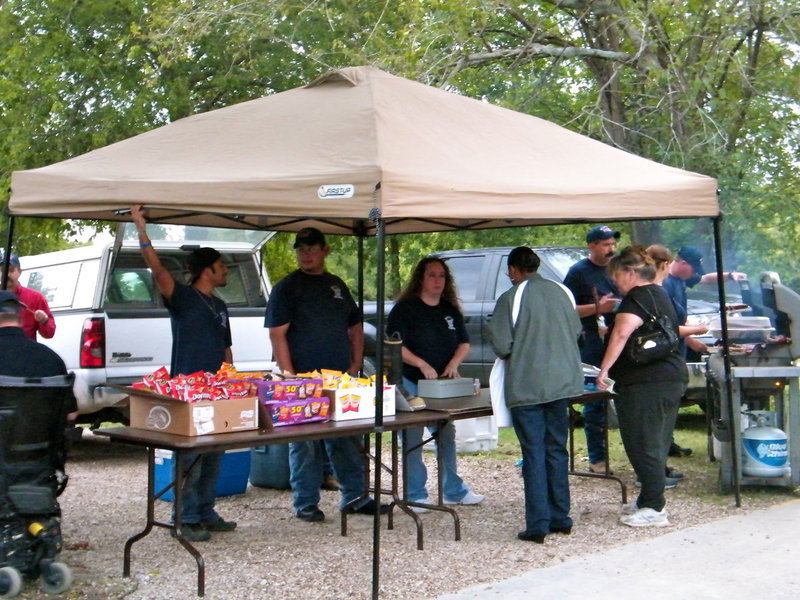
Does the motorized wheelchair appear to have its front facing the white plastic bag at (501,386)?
no

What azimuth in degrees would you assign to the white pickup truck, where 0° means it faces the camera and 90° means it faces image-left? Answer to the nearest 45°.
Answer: approximately 135°

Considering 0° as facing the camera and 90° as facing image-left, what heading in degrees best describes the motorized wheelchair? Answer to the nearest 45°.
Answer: approximately 180°

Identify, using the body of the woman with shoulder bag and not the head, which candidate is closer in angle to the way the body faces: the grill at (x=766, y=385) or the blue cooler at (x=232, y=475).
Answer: the blue cooler

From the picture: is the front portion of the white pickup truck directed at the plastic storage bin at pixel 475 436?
no

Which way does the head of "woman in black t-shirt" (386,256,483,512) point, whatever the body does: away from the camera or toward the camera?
toward the camera

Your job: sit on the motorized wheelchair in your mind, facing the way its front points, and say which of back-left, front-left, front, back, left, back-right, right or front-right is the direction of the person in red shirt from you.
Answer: front

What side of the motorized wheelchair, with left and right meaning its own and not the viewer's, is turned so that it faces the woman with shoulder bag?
right

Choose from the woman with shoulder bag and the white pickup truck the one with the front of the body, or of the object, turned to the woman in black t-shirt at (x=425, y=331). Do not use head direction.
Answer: the woman with shoulder bag

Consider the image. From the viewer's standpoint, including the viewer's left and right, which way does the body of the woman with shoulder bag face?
facing to the left of the viewer

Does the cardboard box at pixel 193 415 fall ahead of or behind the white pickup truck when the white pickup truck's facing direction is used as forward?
behind

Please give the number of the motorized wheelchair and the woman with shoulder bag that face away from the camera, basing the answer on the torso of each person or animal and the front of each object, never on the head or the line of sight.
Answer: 1

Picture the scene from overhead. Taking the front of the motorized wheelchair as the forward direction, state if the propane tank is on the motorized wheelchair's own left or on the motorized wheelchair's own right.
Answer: on the motorized wheelchair's own right
